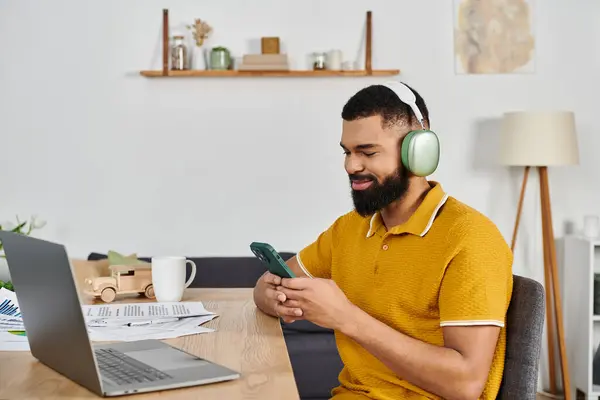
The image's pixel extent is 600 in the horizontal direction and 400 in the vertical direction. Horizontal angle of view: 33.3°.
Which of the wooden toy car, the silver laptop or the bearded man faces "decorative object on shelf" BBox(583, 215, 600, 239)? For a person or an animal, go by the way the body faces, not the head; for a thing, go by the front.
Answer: the silver laptop

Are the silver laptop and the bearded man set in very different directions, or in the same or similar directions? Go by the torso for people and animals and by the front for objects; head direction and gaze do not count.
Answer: very different directions

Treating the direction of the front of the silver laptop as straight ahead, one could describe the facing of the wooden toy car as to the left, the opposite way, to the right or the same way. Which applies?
the opposite way

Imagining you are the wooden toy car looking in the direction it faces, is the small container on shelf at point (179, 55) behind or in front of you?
behind

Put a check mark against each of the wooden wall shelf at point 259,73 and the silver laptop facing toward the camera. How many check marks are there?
1

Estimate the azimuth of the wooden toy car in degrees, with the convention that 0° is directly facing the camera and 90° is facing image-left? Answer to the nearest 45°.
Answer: approximately 45°

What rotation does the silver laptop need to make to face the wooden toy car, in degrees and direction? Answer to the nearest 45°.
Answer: approximately 45° to its left

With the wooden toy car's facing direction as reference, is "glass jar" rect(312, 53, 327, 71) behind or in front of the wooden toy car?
behind
